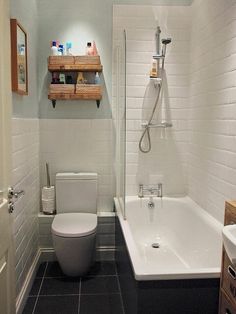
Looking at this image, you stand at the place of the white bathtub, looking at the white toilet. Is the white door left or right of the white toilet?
left

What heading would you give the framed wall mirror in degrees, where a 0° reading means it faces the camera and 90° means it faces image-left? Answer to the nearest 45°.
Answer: approximately 270°

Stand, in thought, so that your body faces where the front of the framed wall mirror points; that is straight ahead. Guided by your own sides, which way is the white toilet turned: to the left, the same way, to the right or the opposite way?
to the right

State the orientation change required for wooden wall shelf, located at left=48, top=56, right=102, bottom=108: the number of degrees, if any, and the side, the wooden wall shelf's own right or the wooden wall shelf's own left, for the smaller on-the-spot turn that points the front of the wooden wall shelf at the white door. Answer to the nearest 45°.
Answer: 0° — it already faces it

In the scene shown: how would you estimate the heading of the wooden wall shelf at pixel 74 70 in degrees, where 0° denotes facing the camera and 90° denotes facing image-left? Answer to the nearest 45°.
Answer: approximately 0°

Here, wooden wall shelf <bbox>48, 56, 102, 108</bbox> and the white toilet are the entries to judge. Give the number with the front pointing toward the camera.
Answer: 2
